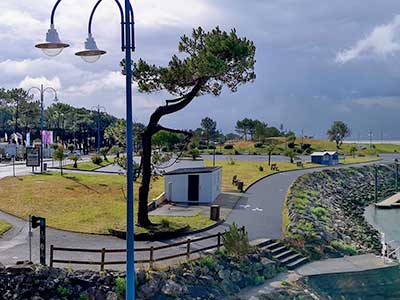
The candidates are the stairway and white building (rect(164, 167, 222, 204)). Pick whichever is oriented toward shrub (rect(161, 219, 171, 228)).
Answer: the white building

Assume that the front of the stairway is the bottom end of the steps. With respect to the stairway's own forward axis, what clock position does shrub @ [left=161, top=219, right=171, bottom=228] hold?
The shrub is roughly at 5 o'clock from the stairway.

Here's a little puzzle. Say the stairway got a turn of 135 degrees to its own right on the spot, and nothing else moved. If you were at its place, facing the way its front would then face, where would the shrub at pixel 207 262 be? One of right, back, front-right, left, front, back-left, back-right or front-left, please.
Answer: front-left

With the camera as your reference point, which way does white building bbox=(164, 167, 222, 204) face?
facing the viewer

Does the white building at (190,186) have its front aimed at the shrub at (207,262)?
yes

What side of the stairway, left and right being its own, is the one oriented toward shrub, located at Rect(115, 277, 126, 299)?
right

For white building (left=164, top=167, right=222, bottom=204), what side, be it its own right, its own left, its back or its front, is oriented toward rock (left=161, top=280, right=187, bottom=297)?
front

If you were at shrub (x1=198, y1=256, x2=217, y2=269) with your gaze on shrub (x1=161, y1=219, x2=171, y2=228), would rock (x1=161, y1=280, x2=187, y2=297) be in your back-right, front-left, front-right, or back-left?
back-left

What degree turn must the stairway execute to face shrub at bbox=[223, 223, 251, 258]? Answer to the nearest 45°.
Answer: approximately 90° to its right

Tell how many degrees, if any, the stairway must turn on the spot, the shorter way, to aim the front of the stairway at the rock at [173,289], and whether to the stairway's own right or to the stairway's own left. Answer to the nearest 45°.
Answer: approximately 90° to the stairway's own right

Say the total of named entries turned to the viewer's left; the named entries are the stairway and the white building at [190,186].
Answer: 0

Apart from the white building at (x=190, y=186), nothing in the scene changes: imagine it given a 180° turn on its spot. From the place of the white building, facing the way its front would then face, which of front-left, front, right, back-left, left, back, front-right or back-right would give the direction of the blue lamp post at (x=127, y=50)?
back

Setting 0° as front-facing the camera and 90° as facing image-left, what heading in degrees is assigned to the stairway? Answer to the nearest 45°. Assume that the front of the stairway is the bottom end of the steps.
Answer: approximately 315°
